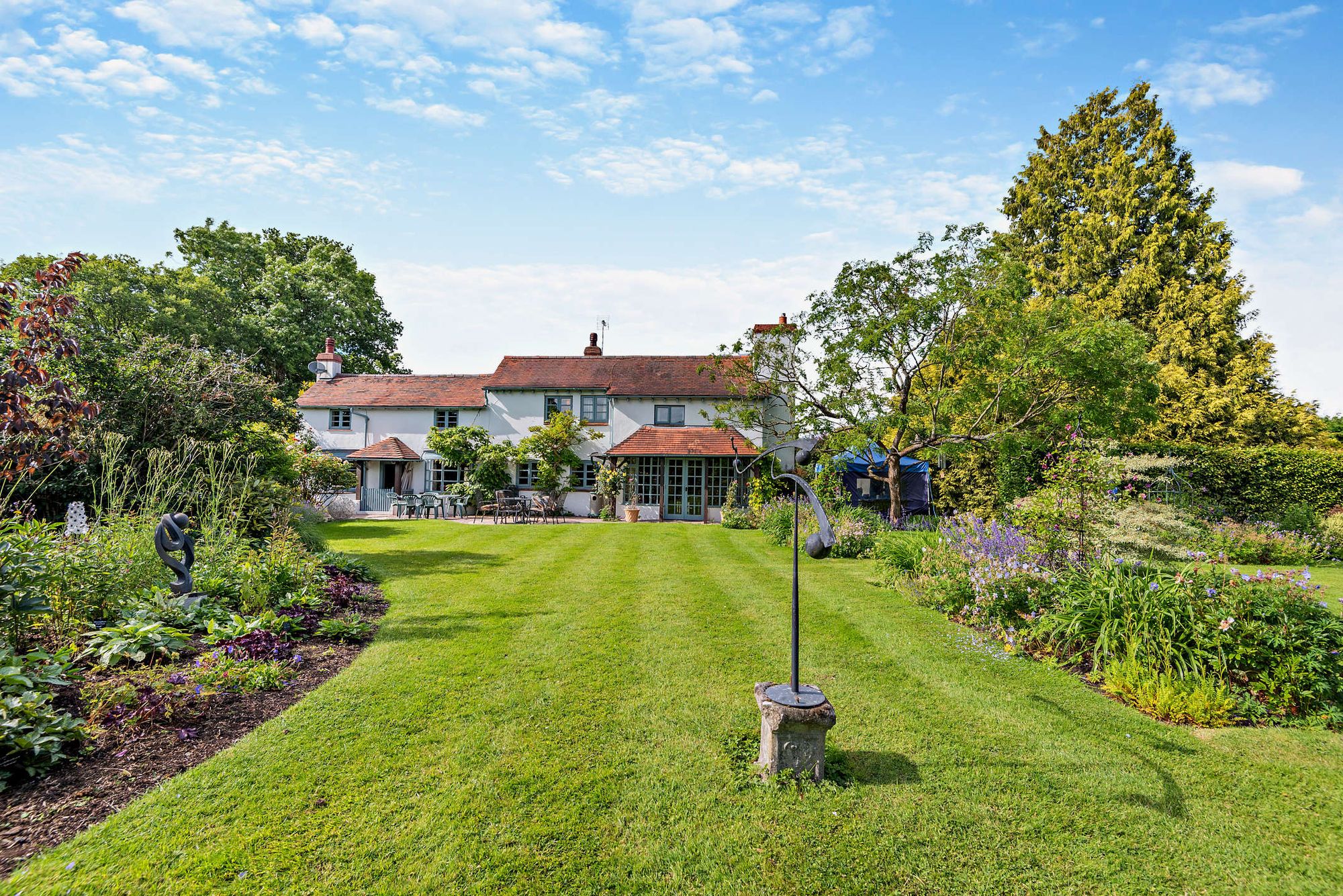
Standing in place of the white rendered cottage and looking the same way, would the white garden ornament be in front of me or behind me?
in front

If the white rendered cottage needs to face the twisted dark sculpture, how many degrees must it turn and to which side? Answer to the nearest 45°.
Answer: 0° — it already faces it

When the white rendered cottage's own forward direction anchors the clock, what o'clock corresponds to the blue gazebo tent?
The blue gazebo tent is roughly at 10 o'clock from the white rendered cottage.

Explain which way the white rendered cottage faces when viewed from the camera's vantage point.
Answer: facing the viewer

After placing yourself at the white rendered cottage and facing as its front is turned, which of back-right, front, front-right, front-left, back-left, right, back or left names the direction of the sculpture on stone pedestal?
front

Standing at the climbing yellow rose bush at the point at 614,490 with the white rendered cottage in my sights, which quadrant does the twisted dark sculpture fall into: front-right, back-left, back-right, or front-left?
back-left

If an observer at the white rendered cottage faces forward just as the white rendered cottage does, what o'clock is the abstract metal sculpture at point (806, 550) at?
The abstract metal sculpture is roughly at 12 o'clock from the white rendered cottage.
